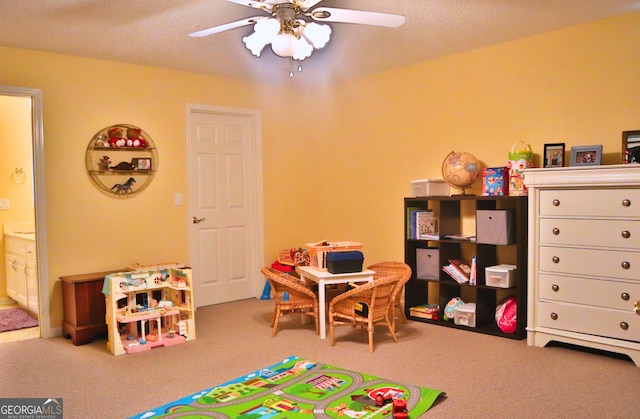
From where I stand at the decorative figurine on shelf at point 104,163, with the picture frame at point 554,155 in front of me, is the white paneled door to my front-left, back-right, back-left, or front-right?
front-left

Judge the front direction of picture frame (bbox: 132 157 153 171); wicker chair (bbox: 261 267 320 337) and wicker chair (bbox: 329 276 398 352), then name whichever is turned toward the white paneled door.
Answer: wicker chair (bbox: 329 276 398 352)

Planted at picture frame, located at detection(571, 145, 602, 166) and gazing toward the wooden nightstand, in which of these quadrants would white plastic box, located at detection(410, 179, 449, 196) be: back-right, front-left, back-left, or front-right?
front-right

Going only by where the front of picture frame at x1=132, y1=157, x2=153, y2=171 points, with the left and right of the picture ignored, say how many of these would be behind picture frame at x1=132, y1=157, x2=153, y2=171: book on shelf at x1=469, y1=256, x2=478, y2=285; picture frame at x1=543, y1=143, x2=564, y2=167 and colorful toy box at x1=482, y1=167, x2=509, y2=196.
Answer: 0

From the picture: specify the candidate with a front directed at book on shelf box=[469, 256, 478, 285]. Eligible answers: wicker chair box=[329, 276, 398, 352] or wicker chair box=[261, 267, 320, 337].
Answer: wicker chair box=[261, 267, 320, 337]

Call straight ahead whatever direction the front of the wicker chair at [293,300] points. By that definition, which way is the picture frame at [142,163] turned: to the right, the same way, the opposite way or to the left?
to the right

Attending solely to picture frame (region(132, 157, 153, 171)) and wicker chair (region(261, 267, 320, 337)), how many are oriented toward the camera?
1

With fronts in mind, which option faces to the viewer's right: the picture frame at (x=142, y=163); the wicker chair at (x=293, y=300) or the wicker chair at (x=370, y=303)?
the wicker chair at (x=293, y=300)

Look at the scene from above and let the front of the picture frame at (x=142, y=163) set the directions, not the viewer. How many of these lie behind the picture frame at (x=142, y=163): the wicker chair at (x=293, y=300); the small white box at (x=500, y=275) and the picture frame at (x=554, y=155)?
0

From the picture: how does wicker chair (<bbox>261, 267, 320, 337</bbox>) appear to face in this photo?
to the viewer's right

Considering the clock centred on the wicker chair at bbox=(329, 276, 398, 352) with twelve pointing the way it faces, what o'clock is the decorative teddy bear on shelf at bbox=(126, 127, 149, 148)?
The decorative teddy bear on shelf is roughly at 11 o'clock from the wicker chair.

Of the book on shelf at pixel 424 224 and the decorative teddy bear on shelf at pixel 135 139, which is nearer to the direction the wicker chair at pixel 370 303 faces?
the decorative teddy bear on shelf

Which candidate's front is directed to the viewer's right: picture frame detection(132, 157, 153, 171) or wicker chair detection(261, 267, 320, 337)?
the wicker chair

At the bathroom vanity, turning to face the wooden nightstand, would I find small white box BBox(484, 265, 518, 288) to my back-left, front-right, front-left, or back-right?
front-left

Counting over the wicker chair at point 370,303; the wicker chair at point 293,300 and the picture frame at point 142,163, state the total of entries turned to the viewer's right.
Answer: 1

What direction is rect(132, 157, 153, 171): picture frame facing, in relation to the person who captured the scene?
facing the viewer

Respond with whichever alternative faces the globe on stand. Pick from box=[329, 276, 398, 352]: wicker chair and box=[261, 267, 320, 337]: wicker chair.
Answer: box=[261, 267, 320, 337]: wicker chair

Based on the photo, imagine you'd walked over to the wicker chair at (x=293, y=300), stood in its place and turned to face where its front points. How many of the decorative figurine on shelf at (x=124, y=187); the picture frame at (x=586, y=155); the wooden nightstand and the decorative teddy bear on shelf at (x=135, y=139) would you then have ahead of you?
1
